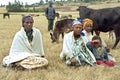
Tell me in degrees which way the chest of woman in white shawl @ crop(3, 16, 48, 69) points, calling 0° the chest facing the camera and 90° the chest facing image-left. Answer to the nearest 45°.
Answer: approximately 0°

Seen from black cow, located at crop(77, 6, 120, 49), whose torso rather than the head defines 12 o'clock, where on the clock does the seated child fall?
The seated child is roughly at 9 o'clock from the black cow.

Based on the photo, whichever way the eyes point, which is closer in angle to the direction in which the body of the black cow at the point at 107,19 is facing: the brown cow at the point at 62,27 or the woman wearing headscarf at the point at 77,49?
the brown cow

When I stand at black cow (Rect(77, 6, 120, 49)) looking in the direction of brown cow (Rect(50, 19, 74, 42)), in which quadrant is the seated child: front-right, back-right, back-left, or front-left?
back-left

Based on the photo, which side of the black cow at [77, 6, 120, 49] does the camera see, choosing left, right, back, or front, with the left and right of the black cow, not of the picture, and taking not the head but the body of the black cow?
left

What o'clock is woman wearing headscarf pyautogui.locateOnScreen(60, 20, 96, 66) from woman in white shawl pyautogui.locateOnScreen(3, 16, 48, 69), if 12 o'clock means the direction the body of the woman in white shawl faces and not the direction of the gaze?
The woman wearing headscarf is roughly at 9 o'clock from the woman in white shawl.

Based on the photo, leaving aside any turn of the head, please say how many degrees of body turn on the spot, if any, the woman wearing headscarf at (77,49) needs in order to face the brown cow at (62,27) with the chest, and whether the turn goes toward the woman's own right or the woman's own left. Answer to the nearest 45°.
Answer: approximately 180°

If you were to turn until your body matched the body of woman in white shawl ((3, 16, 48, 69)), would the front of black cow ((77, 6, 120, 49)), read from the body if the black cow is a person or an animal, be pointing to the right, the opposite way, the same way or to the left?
to the right

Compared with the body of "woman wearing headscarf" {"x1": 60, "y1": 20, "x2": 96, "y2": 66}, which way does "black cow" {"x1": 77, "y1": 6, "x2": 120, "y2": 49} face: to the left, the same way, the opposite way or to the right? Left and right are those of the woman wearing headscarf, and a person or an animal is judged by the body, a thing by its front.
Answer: to the right

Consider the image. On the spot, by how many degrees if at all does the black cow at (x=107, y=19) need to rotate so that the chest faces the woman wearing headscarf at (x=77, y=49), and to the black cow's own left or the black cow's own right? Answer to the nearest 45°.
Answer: approximately 90° to the black cow's own left

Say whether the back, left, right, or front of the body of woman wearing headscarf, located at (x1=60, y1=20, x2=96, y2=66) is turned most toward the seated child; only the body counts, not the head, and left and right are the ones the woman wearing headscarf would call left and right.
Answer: left

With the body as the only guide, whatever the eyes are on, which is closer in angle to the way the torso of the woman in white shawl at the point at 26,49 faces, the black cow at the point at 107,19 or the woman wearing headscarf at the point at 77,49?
the woman wearing headscarf
